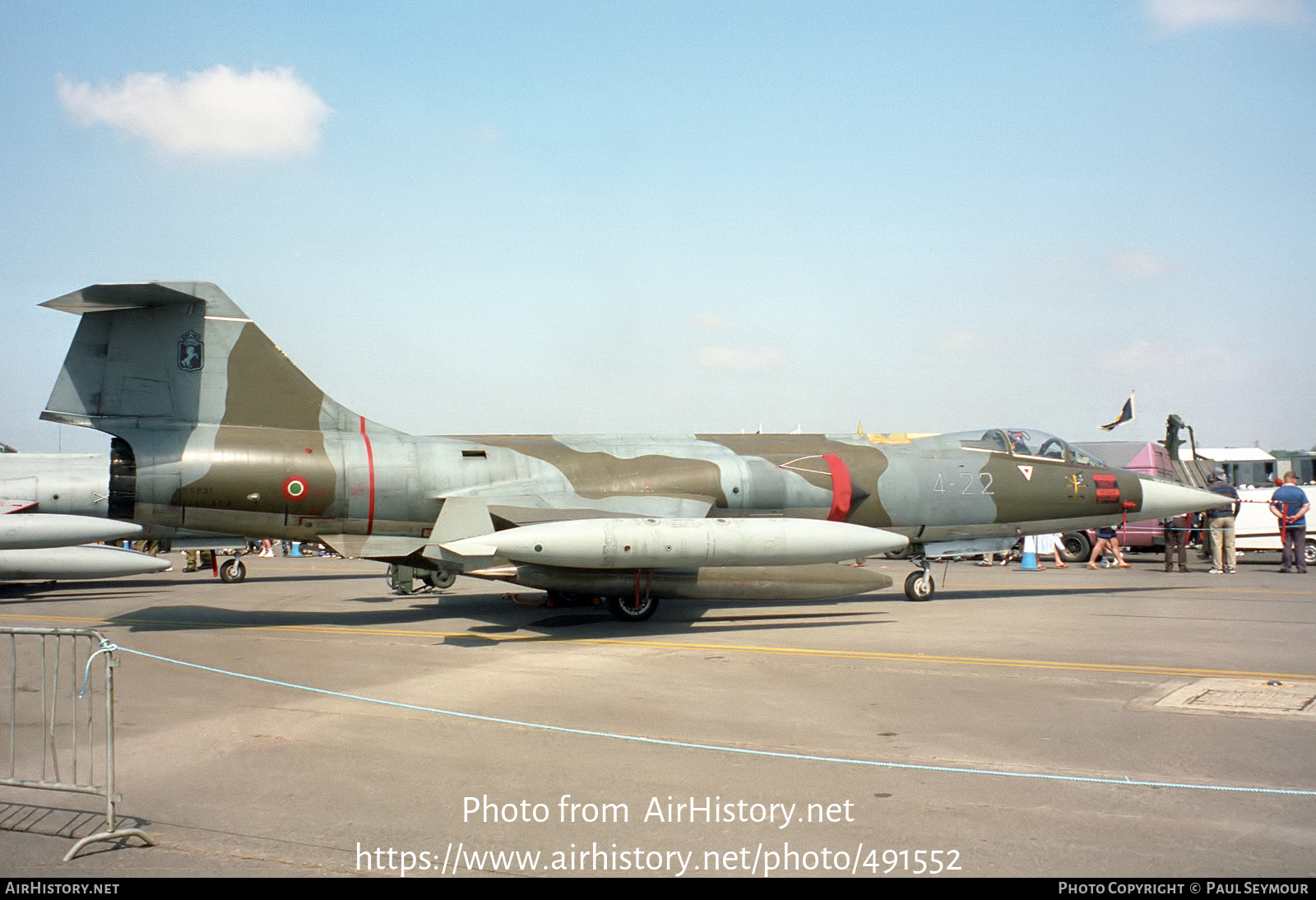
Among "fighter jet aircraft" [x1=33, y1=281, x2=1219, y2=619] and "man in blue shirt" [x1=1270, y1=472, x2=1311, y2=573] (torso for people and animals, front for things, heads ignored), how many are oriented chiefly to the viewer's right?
1

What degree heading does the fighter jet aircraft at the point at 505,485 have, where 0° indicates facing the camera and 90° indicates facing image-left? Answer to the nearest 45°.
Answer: approximately 270°

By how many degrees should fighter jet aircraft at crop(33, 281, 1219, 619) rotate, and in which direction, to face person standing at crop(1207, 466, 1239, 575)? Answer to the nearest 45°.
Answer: approximately 45° to its left

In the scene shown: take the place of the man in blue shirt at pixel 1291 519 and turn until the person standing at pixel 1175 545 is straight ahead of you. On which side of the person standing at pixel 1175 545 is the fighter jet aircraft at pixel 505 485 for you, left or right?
left

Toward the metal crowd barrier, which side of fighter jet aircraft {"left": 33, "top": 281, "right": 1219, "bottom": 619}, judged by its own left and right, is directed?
right

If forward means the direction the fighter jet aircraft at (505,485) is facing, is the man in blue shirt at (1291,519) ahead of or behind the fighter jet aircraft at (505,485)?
ahead

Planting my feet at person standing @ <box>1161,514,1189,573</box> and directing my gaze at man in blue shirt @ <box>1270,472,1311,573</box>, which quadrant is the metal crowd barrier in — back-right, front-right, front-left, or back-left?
back-right
